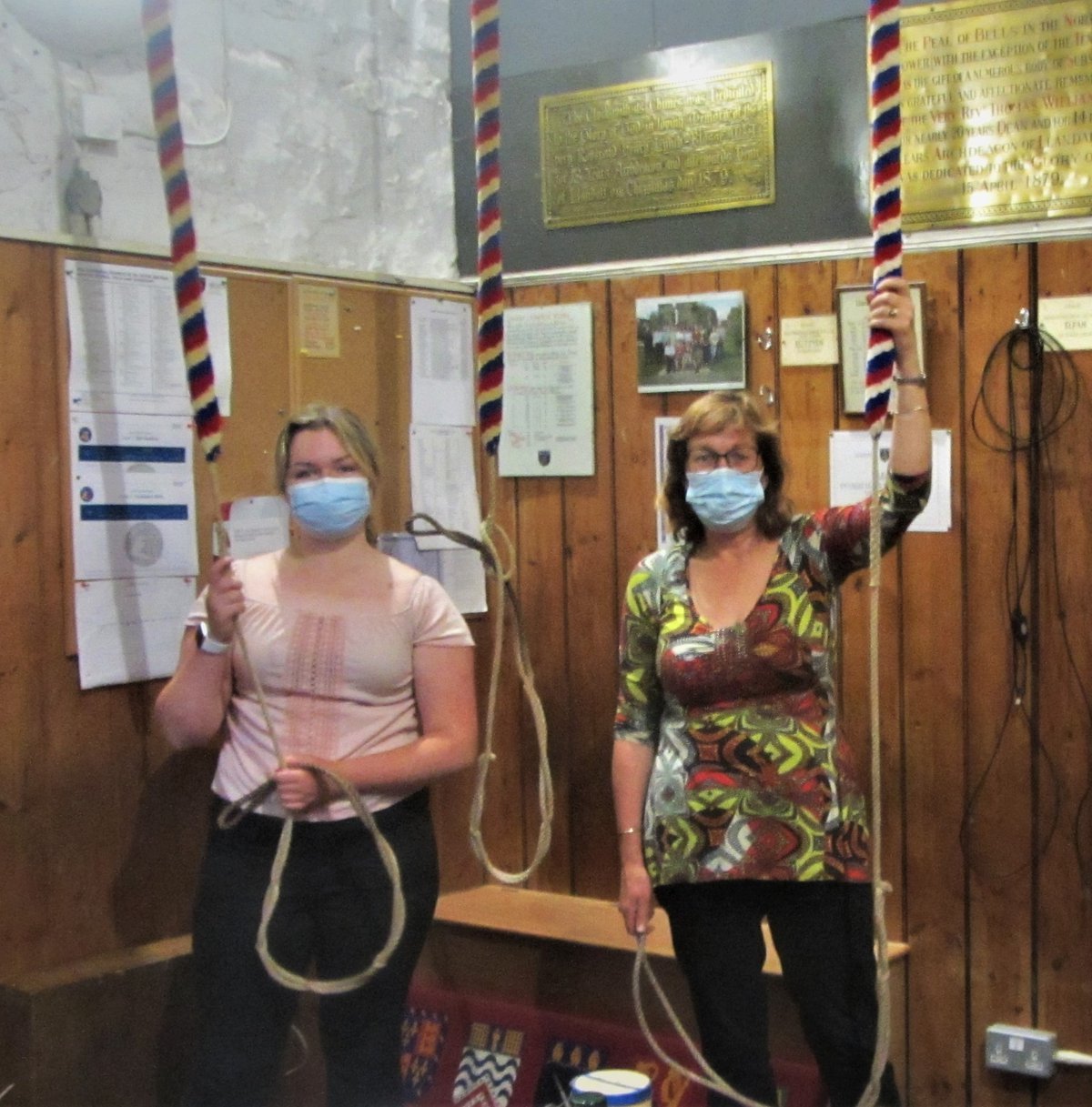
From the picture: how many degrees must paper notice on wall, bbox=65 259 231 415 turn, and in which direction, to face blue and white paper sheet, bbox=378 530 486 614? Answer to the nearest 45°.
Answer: approximately 90° to its left

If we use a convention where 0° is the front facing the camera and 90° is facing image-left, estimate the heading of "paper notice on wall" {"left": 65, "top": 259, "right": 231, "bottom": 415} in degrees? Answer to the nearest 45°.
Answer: approximately 315°

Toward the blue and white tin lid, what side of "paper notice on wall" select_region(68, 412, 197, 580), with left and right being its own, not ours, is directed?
front

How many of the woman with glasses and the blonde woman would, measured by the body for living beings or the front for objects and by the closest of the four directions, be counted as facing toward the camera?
2

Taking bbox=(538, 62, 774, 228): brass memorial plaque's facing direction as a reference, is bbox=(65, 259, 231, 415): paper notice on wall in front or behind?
in front

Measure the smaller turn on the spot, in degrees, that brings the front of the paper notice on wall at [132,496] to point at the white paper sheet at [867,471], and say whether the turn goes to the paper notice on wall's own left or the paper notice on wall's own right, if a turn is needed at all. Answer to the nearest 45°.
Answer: approximately 45° to the paper notice on wall's own left

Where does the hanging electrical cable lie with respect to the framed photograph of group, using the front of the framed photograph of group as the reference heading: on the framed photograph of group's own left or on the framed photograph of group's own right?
on the framed photograph of group's own left

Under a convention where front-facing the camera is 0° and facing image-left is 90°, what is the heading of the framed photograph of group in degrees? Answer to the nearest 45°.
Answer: approximately 45°

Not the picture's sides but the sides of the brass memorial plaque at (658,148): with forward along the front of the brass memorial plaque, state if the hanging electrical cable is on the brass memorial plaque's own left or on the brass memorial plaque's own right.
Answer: on the brass memorial plaque's own left

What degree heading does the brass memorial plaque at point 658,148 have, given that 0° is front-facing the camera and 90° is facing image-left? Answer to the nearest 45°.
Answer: approximately 45°

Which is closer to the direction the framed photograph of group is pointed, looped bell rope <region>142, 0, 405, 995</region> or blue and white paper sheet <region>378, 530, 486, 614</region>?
the looped bell rope
